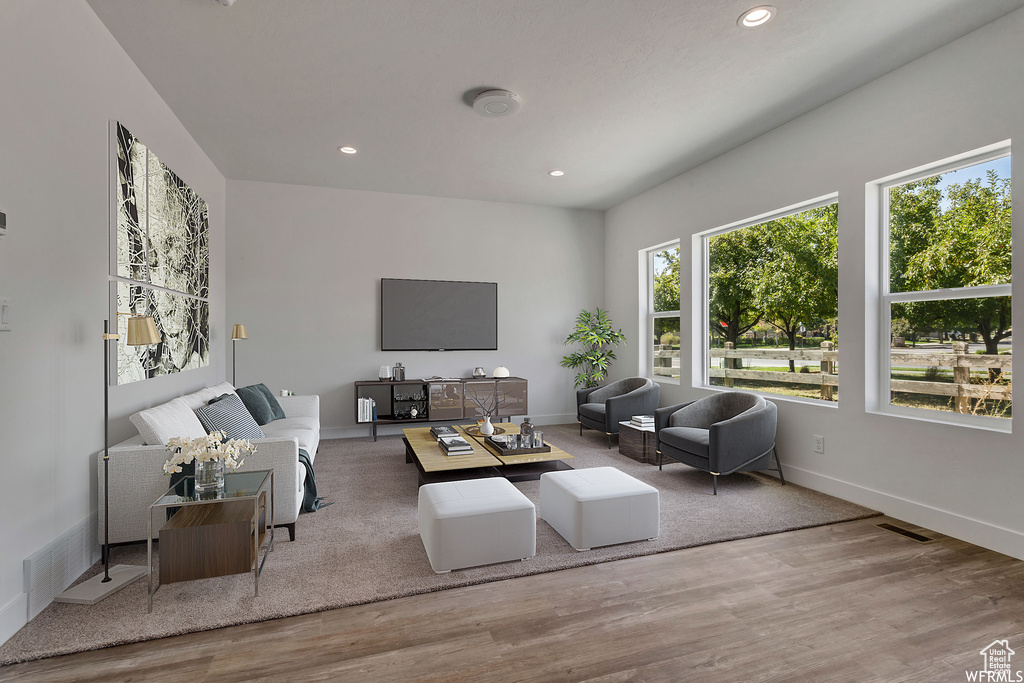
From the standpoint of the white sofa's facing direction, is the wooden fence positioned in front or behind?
in front

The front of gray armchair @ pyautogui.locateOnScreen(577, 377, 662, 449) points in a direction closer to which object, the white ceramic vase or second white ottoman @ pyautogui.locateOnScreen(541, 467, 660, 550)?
the white ceramic vase

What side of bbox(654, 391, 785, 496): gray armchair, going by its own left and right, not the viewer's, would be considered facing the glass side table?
front

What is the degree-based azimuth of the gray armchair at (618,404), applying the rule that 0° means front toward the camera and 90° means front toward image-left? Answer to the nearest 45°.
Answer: approximately 45°

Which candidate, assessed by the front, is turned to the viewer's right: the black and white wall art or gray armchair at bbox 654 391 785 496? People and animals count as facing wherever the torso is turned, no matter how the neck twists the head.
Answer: the black and white wall art

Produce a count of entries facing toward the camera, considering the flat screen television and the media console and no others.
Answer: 2

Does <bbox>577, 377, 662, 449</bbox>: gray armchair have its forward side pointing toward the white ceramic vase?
yes

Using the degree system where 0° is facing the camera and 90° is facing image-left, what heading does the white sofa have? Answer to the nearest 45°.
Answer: approximately 270°

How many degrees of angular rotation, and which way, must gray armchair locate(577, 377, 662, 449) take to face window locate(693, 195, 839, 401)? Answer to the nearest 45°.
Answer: approximately 90° to its left

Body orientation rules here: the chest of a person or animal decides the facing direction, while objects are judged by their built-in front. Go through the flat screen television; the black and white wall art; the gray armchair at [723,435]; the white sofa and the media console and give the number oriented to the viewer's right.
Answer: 2

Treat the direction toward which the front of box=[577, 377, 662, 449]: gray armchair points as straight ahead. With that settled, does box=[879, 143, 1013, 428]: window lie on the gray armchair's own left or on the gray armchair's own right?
on the gray armchair's own left

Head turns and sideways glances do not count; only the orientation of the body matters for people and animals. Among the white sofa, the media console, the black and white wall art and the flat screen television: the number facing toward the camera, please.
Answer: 2

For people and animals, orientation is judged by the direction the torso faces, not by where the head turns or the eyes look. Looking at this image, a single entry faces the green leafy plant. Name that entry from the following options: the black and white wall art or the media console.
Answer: the black and white wall art

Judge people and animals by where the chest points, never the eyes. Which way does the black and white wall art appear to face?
to the viewer's right
